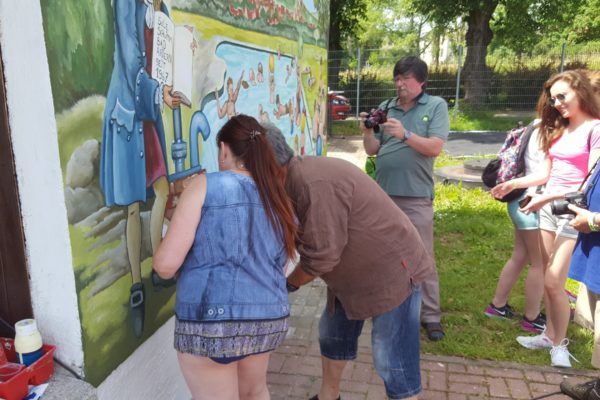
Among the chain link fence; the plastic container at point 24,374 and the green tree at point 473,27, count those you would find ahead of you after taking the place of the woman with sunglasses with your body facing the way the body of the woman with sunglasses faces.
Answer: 1

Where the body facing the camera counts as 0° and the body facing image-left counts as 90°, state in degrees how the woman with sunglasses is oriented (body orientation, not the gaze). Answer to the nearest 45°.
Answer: approximately 45°

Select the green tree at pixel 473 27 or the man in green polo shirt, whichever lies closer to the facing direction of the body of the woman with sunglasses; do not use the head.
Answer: the man in green polo shirt

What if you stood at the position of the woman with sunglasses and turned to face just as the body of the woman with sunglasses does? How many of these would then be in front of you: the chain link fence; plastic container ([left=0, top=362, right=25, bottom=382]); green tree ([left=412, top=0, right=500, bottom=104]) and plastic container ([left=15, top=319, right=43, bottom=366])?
2

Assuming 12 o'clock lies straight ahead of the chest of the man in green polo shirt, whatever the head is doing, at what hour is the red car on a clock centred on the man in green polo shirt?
The red car is roughly at 4 o'clock from the man in green polo shirt.

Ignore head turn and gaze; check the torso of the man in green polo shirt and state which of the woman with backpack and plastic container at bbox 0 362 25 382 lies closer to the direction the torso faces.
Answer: the plastic container

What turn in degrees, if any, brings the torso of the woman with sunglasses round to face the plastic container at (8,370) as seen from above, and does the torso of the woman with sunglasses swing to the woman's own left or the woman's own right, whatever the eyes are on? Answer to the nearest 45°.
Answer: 0° — they already face it

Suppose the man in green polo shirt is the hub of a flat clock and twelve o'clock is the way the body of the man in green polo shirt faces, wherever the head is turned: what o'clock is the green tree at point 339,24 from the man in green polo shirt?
The green tree is roughly at 4 o'clock from the man in green polo shirt.

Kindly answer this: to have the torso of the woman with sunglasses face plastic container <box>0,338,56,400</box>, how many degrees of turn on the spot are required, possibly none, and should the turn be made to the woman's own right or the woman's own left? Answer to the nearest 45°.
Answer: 0° — they already face it

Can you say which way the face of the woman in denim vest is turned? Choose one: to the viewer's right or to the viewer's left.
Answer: to the viewer's left

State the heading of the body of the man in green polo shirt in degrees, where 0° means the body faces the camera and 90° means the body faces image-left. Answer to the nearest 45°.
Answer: approximately 45°
